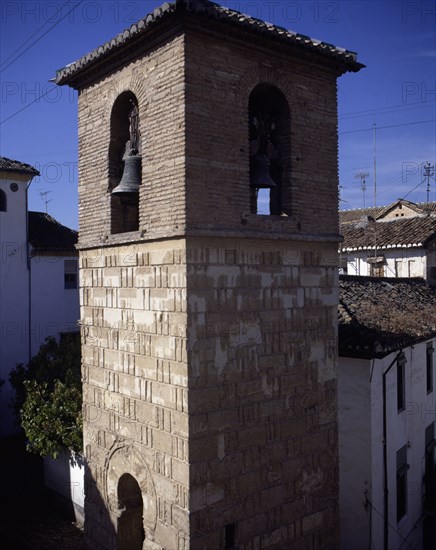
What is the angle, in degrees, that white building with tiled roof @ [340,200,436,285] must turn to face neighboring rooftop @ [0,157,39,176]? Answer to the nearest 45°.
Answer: approximately 45° to its right

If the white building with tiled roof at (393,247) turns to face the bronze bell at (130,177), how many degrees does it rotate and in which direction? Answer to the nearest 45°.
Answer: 0° — it already faces it

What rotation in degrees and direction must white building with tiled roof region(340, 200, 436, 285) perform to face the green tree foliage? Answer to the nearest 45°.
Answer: approximately 45° to its right

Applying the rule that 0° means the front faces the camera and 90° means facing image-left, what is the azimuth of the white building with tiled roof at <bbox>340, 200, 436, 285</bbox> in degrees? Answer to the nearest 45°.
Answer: approximately 0°

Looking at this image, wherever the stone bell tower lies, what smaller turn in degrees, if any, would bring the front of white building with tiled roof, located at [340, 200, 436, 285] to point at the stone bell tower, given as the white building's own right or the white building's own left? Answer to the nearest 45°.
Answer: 0° — it already faces it

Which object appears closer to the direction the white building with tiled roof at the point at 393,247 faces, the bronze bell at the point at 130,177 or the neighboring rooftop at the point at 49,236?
the bronze bell

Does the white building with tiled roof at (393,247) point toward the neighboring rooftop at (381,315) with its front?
yes

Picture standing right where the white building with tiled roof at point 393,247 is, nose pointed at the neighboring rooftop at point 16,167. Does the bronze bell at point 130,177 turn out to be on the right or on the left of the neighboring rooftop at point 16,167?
left
